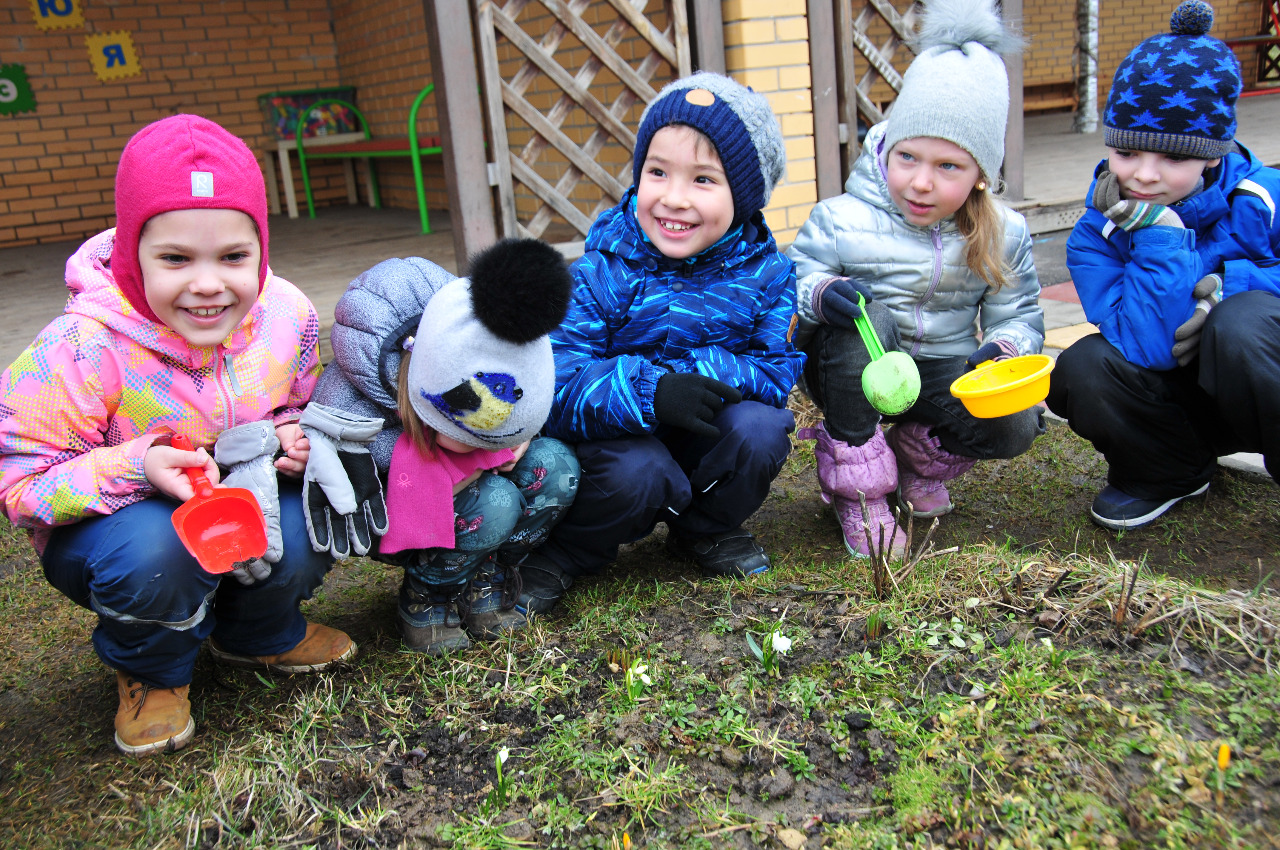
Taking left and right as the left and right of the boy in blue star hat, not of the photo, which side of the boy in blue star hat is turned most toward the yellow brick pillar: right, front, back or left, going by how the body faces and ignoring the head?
right

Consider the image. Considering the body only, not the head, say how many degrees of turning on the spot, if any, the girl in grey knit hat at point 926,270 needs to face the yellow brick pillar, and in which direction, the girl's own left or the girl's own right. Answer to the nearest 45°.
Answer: approximately 180°

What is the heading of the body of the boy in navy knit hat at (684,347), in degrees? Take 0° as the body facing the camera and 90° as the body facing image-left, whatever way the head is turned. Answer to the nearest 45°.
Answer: approximately 0°

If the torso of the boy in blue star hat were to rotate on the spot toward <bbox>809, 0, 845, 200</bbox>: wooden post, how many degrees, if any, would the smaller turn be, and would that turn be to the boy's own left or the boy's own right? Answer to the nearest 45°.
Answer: approximately 90° to the boy's own right

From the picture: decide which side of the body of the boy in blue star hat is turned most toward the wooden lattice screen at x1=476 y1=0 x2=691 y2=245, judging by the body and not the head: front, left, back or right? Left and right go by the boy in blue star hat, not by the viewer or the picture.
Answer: right

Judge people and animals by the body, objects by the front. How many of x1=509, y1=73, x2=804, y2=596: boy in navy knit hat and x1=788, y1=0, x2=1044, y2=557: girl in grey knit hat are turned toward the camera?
2
